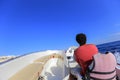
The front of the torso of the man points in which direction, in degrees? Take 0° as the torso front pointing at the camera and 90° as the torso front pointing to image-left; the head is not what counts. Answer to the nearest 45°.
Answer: approximately 180°
